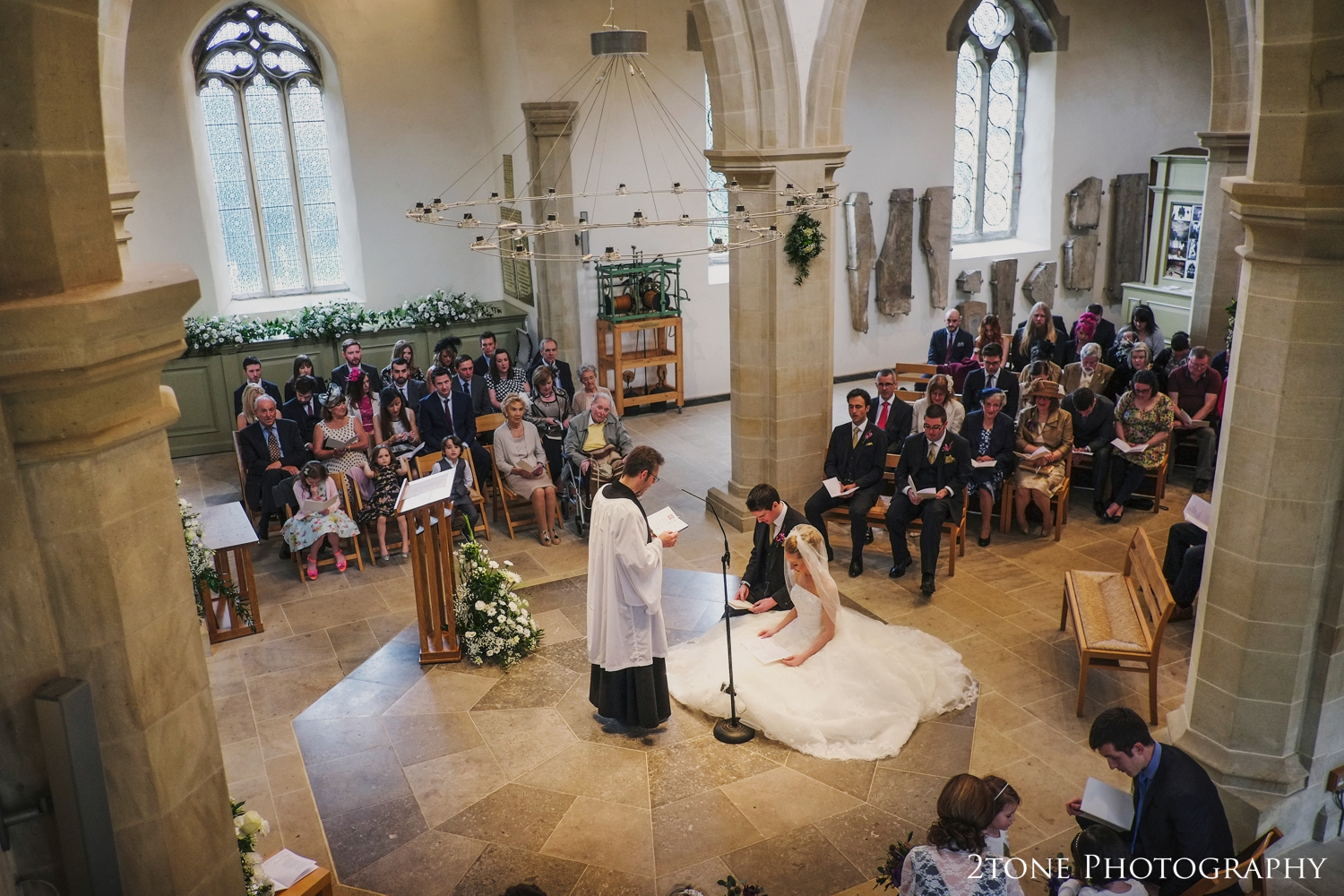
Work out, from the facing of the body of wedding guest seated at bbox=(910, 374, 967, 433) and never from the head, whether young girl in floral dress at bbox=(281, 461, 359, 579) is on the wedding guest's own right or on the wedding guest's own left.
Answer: on the wedding guest's own right

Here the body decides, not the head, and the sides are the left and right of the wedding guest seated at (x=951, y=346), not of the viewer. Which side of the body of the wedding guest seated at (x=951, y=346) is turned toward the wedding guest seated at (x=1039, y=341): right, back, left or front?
left

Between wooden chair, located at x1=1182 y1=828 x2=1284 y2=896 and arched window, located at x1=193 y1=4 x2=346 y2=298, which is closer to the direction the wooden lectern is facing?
the wooden chair

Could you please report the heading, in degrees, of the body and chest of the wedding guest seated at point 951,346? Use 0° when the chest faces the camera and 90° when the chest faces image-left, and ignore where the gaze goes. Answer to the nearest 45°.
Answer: approximately 0°

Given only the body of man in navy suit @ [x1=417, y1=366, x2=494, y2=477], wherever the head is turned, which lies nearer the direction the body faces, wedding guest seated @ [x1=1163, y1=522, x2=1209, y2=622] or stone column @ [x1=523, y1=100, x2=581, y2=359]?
the wedding guest seated

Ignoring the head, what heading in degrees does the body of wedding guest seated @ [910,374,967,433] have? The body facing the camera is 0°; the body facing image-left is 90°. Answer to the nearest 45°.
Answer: approximately 0°

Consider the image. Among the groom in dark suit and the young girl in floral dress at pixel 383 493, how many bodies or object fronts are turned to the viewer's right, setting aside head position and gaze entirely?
0

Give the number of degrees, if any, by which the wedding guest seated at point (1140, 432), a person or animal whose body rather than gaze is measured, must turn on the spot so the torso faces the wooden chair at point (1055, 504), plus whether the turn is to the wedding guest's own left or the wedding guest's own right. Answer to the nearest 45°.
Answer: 0° — they already face it

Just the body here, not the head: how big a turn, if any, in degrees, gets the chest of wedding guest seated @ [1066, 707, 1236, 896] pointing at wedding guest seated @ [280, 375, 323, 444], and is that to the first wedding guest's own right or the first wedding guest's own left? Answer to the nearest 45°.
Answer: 0° — they already face them

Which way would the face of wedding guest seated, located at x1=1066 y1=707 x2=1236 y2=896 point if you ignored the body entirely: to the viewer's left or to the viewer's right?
to the viewer's left

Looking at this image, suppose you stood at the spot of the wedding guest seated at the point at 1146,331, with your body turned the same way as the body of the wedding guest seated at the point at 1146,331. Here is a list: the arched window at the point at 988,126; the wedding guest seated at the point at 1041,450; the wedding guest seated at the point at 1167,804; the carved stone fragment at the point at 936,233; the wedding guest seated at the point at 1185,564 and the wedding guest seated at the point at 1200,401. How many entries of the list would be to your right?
2

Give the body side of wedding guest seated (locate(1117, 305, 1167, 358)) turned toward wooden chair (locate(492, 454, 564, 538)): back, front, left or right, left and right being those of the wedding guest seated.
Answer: front

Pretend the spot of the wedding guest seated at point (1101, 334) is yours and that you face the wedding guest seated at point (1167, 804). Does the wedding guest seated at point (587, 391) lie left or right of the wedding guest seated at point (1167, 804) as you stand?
right

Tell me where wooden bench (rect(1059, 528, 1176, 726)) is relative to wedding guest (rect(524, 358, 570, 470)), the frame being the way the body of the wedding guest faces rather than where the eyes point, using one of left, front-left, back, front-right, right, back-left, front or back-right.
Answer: front-left
